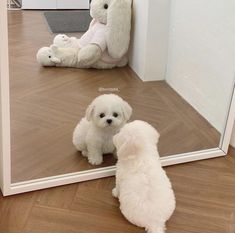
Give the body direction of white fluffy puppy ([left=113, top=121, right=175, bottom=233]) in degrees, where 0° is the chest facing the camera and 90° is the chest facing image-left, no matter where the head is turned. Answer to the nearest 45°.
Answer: approximately 180°
